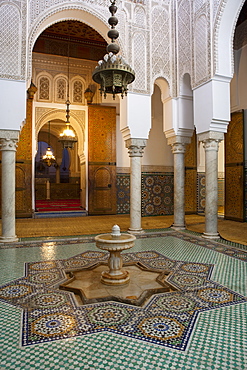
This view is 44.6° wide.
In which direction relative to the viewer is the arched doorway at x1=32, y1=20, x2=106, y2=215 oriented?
toward the camera

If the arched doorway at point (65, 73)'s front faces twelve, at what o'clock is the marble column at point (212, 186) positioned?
The marble column is roughly at 11 o'clock from the arched doorway.

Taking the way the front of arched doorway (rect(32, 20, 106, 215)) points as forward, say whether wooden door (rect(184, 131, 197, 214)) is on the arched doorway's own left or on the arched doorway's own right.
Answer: on the arched doorway's own left

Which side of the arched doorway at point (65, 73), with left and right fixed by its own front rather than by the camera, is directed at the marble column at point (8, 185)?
front

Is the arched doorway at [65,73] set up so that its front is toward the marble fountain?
yes

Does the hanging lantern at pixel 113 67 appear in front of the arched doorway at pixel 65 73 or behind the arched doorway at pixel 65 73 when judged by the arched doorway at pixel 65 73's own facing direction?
in front

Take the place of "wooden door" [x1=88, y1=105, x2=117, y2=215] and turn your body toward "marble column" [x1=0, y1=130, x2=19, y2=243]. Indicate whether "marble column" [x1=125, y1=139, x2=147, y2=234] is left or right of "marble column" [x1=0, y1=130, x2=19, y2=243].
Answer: left

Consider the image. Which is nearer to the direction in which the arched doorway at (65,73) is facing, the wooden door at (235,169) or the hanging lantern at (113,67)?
the hanging lantern
